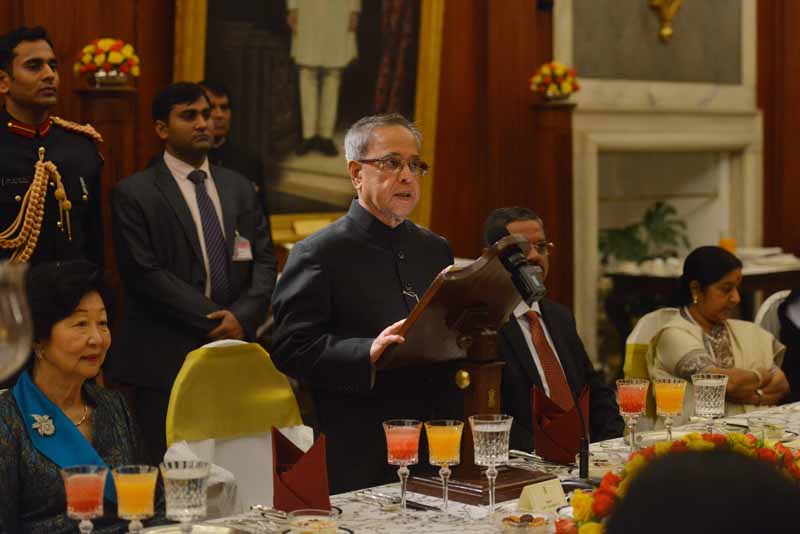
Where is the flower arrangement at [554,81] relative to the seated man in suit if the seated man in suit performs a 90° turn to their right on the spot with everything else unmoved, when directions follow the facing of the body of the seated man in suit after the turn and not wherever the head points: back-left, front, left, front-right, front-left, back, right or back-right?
back-right

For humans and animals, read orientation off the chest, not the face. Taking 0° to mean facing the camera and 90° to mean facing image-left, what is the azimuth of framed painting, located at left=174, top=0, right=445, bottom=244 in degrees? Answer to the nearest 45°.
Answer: approximately 0°

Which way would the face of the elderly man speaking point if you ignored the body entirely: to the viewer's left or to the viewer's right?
to the viewer's right

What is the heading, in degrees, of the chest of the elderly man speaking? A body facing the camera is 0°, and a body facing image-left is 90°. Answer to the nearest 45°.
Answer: approximately 315°

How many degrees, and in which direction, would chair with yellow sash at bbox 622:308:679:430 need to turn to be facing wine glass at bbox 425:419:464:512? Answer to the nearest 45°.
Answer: approximately 45° to its right
